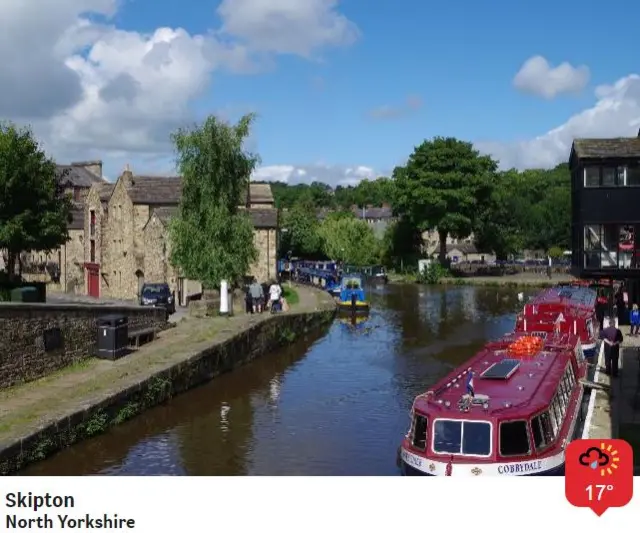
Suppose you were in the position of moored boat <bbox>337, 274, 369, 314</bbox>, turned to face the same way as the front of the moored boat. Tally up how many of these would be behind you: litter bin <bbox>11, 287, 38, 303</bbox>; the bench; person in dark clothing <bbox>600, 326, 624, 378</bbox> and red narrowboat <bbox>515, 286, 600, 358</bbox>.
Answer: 0

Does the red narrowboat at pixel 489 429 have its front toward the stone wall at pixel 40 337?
no

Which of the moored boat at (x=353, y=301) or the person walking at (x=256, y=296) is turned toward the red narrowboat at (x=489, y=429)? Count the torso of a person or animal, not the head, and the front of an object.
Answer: the moored boat

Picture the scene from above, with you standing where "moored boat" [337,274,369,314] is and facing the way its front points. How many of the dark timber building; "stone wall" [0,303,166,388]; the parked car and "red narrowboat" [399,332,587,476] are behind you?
0

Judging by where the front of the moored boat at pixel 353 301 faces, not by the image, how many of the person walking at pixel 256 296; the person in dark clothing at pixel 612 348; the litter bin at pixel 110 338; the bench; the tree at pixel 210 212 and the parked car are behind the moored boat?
0

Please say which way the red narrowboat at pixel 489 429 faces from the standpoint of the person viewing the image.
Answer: facing the viewer and to the left of the viewer

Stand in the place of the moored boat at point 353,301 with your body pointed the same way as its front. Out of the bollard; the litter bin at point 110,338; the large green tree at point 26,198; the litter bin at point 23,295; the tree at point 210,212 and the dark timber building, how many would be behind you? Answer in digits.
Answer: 0

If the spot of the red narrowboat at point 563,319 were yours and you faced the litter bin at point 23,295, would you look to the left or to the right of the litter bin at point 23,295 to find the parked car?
right

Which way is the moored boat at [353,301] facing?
toward the camera

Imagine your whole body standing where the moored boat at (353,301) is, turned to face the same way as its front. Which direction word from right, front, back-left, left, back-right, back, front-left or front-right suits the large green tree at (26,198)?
front-right

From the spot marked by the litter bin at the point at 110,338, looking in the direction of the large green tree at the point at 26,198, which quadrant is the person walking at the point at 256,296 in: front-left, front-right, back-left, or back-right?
front-right

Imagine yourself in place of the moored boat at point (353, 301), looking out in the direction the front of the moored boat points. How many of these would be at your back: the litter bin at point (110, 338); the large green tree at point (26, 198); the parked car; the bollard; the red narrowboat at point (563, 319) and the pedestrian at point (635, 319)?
0

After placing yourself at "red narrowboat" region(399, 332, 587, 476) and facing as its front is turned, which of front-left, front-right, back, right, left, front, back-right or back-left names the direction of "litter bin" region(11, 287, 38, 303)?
right

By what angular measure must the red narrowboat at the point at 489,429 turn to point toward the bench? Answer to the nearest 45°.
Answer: approximately 90° to its right

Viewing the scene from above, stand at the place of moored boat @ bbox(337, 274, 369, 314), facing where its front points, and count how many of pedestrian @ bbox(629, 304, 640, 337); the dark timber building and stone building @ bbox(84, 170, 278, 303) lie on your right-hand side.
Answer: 1
